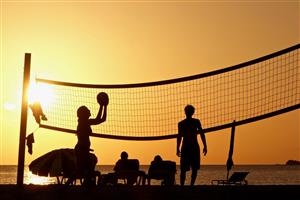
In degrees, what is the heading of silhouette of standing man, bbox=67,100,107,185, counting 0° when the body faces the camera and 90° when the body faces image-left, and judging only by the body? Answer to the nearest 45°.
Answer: approximately 270°

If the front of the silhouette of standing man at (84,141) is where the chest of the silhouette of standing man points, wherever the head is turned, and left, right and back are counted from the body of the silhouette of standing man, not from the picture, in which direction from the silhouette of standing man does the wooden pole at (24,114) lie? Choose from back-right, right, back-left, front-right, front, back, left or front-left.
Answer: back-left
